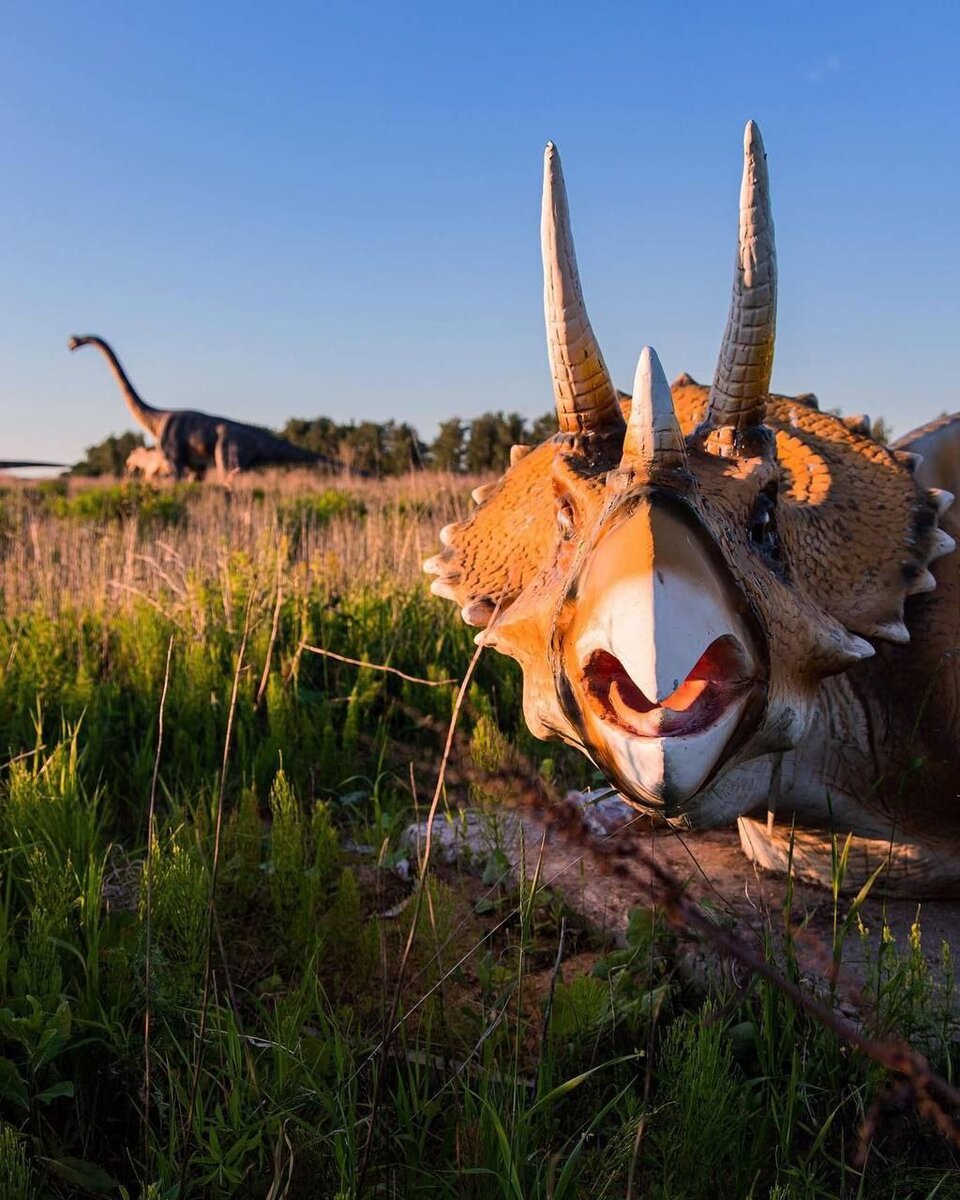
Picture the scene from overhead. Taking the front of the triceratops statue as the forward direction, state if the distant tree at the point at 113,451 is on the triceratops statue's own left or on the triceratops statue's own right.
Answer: on the triceratops statue's own right

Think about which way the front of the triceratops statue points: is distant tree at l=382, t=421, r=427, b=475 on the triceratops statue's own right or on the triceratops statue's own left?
on the triceratops statue's own right

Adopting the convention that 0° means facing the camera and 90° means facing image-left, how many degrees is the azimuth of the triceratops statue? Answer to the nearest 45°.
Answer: approximately 45°

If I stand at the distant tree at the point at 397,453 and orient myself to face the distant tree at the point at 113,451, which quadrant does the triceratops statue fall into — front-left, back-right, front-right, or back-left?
back-left

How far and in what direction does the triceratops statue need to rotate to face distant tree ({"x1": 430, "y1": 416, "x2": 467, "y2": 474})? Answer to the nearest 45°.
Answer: approximately 135° to its right

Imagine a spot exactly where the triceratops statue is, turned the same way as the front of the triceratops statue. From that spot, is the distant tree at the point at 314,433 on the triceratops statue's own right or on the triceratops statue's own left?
on the triceratops statue's own right

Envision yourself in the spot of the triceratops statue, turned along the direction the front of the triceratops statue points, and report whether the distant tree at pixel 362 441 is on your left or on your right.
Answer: on your right
